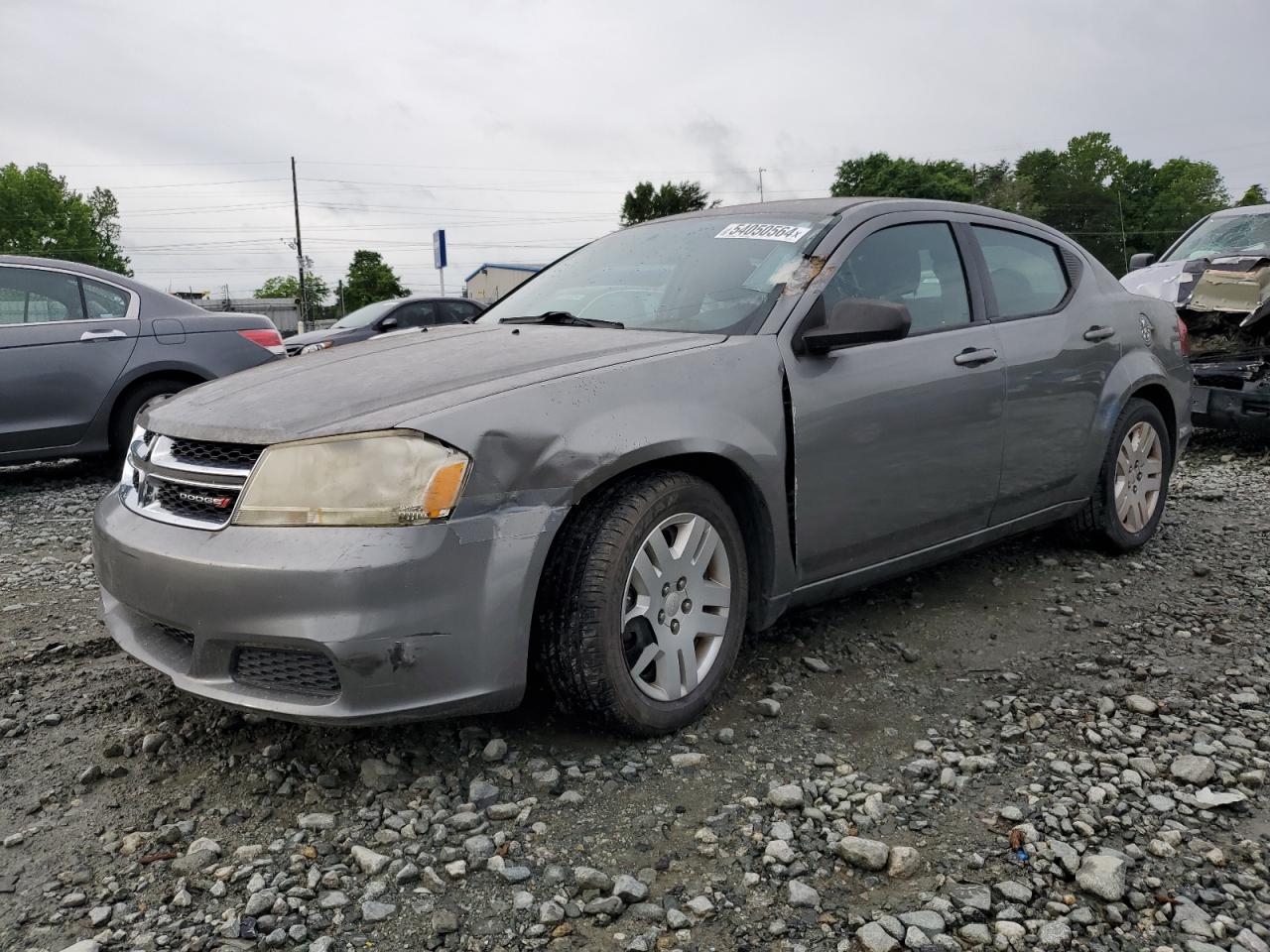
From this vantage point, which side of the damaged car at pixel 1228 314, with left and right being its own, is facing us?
front

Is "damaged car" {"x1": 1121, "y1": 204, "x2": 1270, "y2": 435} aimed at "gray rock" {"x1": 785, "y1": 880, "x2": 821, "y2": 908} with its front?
yes

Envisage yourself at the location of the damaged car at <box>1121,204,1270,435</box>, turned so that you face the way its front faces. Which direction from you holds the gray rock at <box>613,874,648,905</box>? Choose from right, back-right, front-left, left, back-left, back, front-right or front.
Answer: front

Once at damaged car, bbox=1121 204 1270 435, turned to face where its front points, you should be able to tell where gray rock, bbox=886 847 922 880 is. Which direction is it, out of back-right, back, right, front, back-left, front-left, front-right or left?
front

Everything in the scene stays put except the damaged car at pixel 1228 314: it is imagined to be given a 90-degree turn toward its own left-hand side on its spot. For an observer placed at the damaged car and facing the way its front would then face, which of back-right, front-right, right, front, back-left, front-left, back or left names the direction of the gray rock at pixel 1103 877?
right

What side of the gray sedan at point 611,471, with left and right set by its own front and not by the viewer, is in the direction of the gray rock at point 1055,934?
left

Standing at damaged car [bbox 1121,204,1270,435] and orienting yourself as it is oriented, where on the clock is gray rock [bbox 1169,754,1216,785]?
The gray rock is roughly at 12 o'clock from the damaged car.

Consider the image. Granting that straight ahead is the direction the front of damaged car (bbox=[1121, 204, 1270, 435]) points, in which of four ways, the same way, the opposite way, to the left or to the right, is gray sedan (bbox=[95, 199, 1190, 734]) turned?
the same way

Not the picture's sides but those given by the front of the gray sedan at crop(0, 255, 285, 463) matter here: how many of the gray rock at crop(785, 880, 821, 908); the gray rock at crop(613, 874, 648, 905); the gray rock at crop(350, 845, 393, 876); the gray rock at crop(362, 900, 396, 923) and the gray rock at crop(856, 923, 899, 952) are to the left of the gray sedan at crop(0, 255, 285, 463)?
5

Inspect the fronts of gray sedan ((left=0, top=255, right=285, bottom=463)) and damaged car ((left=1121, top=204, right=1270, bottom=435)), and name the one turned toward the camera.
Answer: the damaged car

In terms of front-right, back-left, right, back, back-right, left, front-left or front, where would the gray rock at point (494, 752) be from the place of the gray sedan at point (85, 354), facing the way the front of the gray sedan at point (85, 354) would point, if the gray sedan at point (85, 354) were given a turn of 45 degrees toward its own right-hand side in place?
back-left

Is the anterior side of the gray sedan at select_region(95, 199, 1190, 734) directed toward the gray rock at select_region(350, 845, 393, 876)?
yes

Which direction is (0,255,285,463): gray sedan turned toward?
to the viewer's left

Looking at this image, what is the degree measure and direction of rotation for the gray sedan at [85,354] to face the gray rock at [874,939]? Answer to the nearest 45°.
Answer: approximately 90° to its left

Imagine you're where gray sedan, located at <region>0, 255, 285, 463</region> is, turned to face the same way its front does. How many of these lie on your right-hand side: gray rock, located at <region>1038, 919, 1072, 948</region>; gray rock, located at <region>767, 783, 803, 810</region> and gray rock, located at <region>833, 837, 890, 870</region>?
0

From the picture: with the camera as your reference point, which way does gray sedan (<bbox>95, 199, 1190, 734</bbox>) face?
facing the viewer and to the left of the viewer

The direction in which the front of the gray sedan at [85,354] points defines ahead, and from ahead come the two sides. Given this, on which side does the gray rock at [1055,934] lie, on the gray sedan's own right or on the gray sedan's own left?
on the gray sedan's own left

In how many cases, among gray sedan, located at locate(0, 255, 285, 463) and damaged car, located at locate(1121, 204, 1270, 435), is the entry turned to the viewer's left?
1

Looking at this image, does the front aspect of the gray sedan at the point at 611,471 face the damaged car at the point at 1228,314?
no
